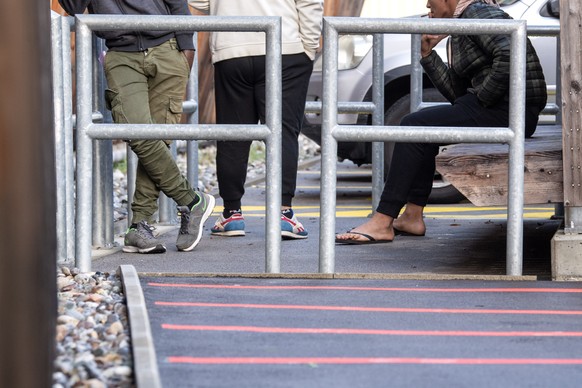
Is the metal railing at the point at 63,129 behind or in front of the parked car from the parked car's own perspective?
in front

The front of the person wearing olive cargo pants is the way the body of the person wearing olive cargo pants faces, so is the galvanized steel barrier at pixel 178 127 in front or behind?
in front

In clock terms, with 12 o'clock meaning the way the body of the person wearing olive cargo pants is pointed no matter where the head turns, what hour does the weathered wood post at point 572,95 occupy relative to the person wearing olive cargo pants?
The weathered wood post is roughly at 10 o'clock from the person wearing olive cargo pants.

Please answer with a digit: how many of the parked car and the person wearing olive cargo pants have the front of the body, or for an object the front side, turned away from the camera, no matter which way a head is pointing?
0

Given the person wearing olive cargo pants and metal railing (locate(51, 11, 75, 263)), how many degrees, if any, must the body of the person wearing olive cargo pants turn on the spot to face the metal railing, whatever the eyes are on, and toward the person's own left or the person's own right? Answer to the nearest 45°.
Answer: approximately 45° to the person's own right

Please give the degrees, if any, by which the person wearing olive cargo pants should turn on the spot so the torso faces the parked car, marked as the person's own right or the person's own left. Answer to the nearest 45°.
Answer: approximately 135° to the person's own left

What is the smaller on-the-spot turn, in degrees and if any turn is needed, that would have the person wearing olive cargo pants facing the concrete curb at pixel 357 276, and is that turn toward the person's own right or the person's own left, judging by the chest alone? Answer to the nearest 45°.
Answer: approximately 45° to the person's own left

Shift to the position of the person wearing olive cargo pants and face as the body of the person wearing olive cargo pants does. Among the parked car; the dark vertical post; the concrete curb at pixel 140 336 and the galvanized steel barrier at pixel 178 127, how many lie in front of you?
3

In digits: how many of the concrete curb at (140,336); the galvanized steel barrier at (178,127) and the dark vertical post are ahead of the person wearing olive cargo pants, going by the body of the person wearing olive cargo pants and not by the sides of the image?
3
